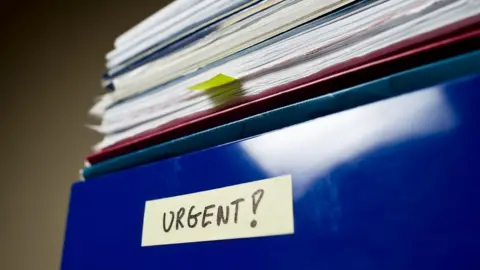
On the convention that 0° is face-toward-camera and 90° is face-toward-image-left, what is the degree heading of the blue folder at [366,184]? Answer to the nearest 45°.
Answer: approximately 45°
